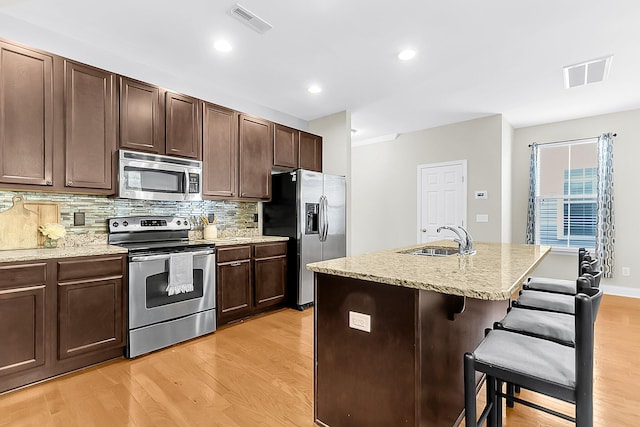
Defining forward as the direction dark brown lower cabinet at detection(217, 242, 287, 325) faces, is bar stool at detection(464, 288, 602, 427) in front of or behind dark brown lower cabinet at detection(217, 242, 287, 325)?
in front

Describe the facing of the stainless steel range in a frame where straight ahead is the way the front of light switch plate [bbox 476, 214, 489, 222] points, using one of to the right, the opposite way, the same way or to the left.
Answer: to the left

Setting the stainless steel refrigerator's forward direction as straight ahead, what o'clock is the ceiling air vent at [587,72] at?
The ceiling air vent is roughly at 11 o'clock from the stainless steel refrigerator.

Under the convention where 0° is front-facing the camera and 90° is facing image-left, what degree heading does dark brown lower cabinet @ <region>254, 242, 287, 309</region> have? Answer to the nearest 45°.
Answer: approximately 315°
